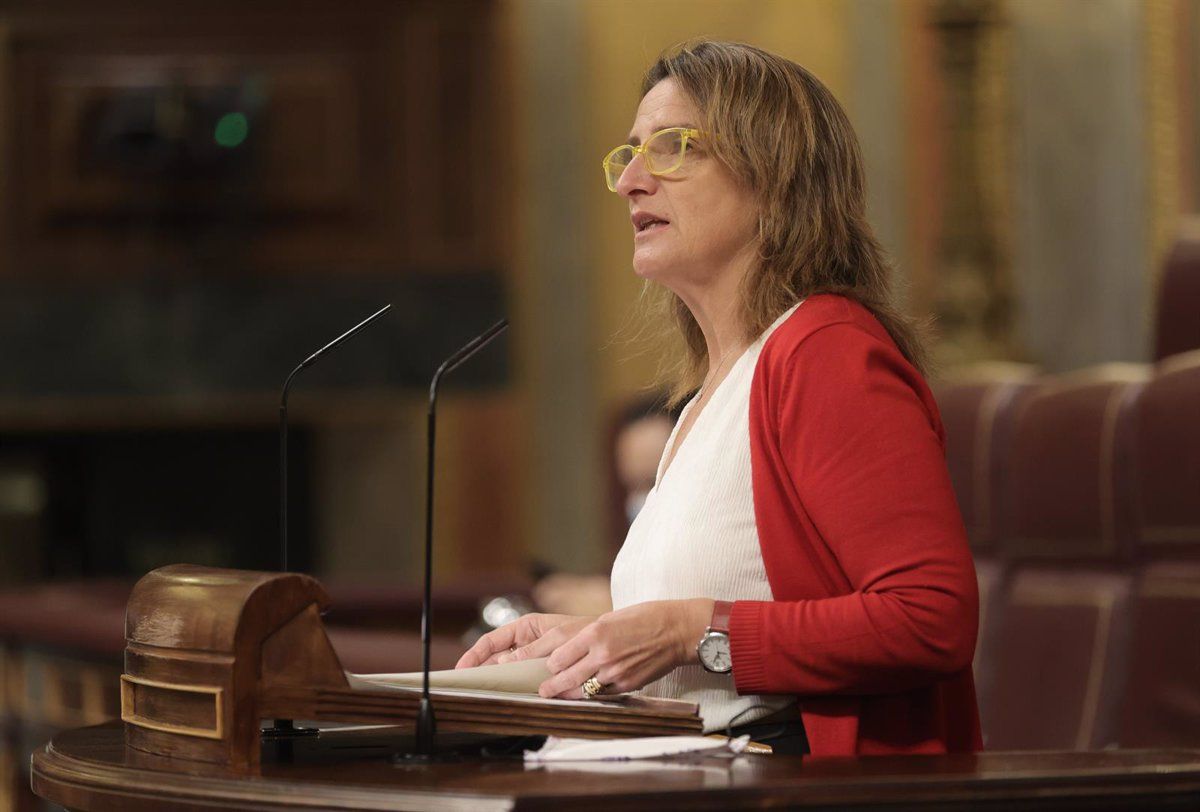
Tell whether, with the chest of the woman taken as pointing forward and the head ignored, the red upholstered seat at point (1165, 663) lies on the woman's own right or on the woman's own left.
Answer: on the woman's own right

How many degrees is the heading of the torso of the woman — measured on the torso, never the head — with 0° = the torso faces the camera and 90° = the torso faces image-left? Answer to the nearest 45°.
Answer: approximately 90°

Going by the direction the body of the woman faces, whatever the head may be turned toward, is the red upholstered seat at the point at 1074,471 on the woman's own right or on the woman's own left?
on the woman's own right

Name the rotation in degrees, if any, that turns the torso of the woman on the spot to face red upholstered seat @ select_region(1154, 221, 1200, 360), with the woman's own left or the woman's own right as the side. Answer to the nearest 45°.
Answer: approximately 135° to the woman's own right

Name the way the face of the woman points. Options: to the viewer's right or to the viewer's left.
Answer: to the viewer's left

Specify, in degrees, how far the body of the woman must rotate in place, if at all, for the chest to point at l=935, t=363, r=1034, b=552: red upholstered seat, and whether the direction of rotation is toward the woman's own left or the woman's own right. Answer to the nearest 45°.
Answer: approximately 90° to the woman's own right

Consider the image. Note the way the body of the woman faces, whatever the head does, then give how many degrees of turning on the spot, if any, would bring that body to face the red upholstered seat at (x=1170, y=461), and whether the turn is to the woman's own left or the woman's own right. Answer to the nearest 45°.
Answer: approximately 135° to the woman's own right
